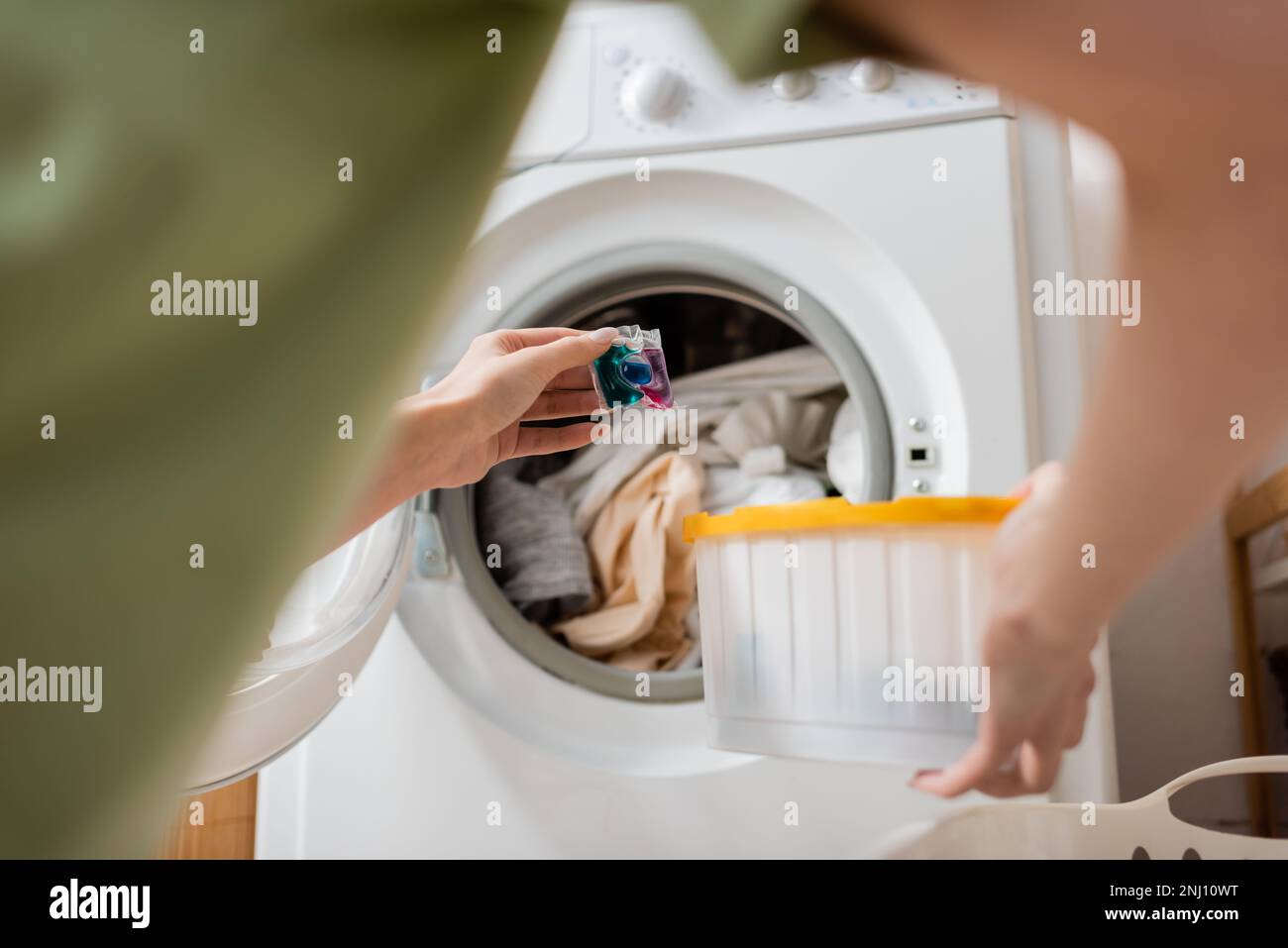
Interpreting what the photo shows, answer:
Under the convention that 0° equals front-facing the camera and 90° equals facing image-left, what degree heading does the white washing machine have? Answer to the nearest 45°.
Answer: approximately 0°
